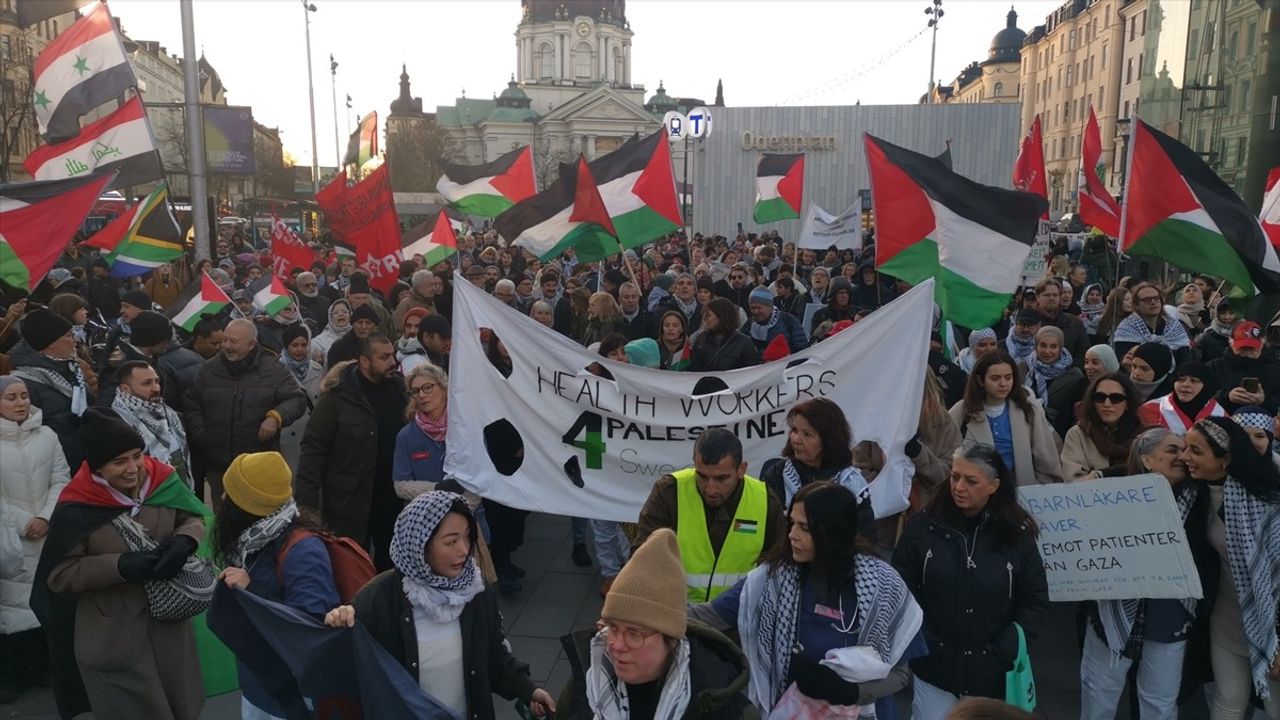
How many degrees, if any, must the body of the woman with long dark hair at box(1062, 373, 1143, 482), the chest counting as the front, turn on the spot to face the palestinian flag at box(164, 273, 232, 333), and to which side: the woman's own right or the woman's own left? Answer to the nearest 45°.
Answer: approximately 90° to the woman's own right

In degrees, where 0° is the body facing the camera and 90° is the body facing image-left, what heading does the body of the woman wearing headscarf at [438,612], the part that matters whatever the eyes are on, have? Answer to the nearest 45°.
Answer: approximately 315°

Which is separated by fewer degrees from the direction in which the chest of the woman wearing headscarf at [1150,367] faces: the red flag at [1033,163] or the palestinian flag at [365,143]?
the palestinian flag

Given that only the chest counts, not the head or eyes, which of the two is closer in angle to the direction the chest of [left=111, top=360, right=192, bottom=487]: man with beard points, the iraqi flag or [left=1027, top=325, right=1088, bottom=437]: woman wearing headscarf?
the woman wearing headscarf

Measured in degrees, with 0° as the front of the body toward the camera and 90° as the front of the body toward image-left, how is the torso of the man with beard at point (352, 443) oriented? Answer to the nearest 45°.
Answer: approximately 315°

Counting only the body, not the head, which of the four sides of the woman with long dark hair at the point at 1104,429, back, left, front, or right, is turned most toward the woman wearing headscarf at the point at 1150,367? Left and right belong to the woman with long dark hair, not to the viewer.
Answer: back

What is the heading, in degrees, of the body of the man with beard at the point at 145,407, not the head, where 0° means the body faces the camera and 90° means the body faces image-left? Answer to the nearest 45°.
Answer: approximately 315°

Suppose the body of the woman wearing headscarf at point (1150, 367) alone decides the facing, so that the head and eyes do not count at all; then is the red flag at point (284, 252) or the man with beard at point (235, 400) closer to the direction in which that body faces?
the man with beard

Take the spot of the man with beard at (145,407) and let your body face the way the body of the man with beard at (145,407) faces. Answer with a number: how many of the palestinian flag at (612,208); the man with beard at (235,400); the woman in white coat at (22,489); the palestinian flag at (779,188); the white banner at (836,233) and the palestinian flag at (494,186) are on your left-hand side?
5
